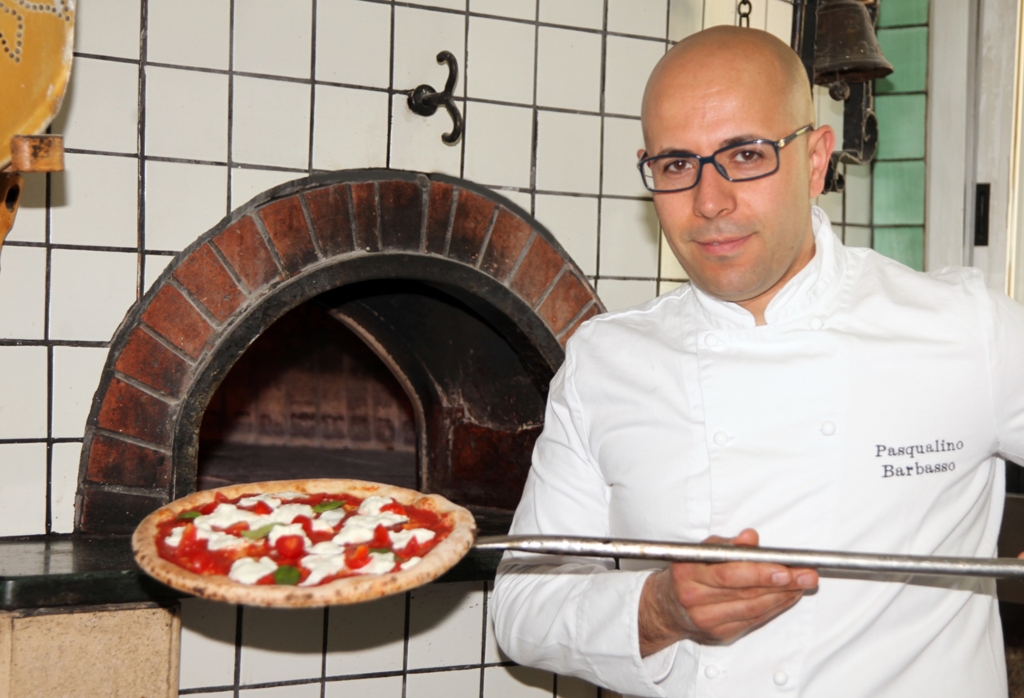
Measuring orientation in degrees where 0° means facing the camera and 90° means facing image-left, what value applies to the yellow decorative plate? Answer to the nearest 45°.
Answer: approximately 0°

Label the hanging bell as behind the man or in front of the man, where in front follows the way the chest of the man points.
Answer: behind

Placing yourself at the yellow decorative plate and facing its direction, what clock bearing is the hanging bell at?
The hanging bell is roughly at 9 o'clock from the yellow decorative plate.

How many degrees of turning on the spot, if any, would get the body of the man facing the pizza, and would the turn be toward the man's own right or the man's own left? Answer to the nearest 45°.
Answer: approximately 90° to the man's own right

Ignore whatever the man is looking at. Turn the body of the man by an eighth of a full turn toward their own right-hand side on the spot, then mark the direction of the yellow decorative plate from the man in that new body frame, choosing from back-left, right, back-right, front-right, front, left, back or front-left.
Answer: front-right

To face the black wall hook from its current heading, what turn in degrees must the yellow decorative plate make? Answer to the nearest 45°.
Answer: approximately 90° to its left

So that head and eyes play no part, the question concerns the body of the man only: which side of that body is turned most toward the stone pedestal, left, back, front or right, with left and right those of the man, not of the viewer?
right
